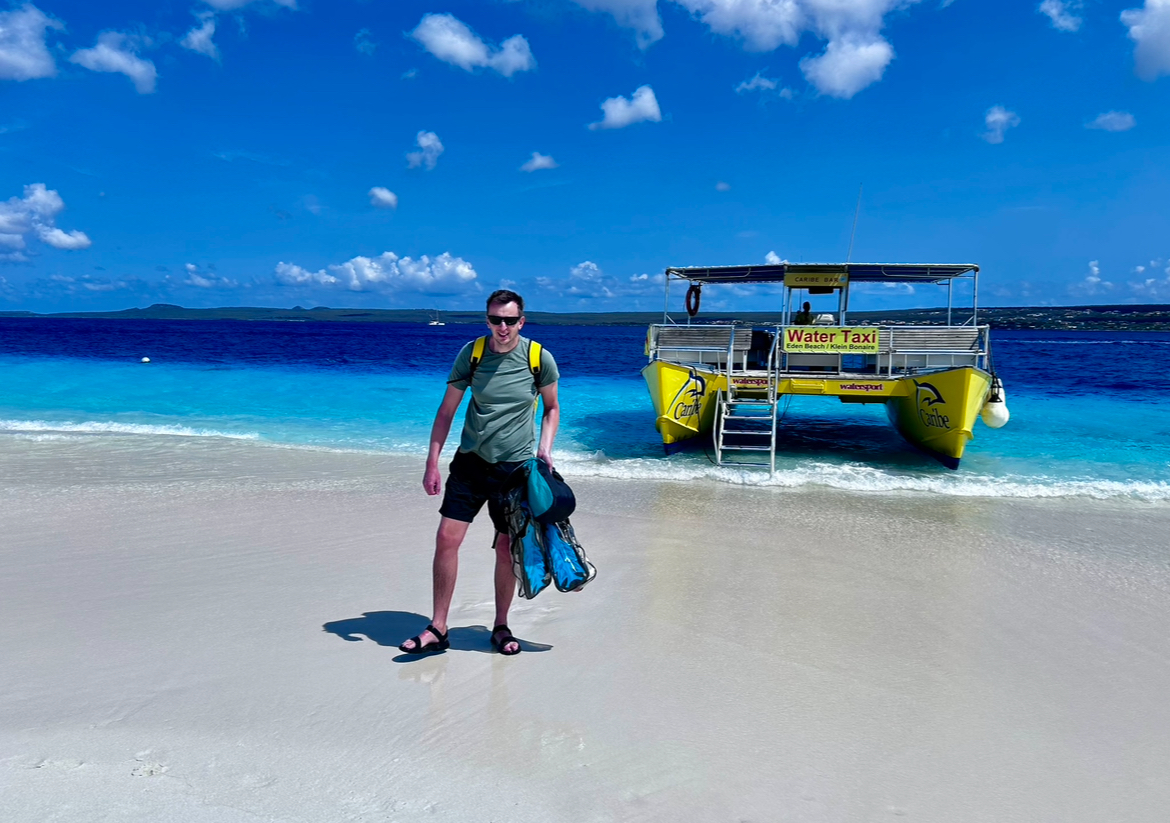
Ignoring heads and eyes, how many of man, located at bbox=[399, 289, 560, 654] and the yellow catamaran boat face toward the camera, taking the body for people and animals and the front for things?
2

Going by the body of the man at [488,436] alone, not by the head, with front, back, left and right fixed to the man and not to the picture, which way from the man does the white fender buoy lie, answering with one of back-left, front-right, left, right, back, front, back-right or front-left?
back-left

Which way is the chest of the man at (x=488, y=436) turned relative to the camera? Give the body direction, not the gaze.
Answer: toward the camera

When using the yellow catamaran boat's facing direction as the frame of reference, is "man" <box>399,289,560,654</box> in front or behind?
in front

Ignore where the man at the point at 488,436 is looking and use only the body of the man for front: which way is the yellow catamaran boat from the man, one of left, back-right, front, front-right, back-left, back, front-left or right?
back-left
